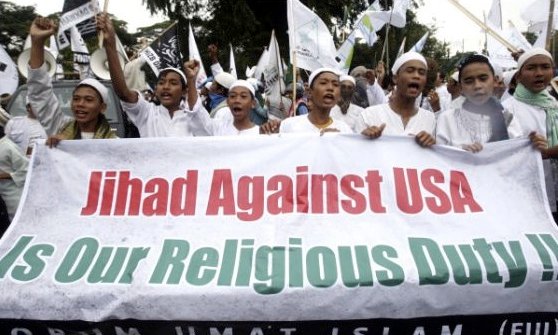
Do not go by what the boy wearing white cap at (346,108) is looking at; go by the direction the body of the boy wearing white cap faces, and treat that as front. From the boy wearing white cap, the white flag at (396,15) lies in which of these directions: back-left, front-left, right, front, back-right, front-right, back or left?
back

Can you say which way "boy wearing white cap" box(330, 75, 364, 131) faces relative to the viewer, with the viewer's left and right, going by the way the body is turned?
facing the viewer

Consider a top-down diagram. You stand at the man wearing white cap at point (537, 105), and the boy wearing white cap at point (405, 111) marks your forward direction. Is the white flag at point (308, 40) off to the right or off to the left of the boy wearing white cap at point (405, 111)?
right

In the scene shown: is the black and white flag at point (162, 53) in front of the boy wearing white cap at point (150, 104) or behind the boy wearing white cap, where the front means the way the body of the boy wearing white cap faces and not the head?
behind

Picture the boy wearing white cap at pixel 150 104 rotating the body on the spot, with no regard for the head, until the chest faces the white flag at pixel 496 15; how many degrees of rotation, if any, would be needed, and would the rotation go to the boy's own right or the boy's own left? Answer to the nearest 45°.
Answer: approximately 135° to the boy's own left

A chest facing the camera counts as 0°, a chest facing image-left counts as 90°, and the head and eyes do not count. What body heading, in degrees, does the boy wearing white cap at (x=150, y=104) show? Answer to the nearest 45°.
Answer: approximately 0°
